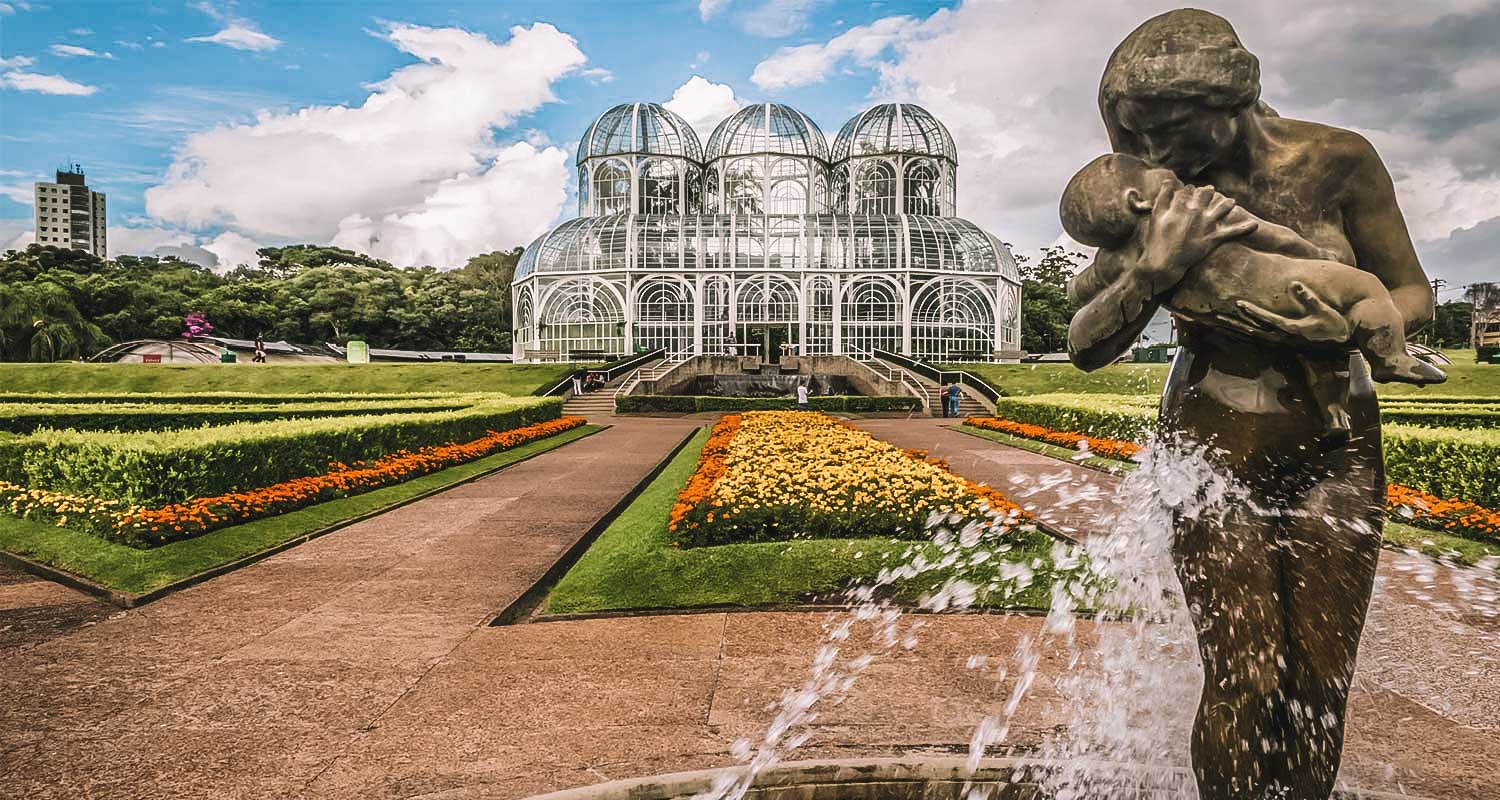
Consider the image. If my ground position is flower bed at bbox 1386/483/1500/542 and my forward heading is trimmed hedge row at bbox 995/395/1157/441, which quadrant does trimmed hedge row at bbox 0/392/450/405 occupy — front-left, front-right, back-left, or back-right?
front-left

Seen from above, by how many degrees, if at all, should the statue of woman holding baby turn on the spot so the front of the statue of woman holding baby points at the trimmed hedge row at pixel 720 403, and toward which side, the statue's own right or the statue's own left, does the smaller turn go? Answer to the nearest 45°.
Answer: approximately 135° to the statue's own right

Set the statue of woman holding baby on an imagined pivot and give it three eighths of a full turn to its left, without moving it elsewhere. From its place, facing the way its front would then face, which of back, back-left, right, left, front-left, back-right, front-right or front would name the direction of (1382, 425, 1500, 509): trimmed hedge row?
front-left

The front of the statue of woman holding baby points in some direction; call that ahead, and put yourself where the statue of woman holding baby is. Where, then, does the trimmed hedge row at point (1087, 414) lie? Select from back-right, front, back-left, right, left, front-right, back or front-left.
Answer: back

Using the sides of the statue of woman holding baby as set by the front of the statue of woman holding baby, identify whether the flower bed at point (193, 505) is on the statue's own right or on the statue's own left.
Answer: on the statue's own right

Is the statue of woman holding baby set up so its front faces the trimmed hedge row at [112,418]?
no

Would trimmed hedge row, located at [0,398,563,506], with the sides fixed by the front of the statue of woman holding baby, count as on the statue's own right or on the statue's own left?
on the statue's own right

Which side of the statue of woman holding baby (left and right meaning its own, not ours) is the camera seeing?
front

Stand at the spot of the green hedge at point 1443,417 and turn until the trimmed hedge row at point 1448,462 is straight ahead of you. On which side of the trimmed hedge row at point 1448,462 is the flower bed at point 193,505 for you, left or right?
right

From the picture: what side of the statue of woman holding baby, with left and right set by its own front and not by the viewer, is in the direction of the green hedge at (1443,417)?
back

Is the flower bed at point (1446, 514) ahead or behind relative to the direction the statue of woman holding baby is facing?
behind

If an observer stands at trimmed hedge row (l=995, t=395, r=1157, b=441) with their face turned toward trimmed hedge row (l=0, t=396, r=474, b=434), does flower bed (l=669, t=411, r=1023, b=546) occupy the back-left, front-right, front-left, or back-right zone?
front-left

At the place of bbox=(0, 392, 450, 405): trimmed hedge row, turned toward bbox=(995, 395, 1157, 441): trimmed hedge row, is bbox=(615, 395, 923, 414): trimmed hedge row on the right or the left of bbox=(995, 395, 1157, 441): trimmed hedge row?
left

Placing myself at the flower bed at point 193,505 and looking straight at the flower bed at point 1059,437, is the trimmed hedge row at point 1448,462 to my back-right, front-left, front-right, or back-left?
front-right

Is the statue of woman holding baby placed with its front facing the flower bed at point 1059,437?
no
